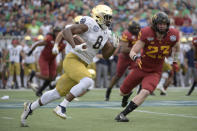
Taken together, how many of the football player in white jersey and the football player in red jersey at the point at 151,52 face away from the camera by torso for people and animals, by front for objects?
0

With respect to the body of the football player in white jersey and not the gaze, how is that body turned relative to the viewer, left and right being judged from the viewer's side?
facing the viewer and to the right of the viewer

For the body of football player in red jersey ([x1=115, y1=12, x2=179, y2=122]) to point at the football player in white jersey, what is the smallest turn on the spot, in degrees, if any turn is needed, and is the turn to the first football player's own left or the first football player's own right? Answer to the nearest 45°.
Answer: approximately 45° to the first football player's own right

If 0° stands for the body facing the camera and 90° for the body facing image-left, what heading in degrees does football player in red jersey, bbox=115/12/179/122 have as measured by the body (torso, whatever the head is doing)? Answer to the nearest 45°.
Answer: approximately 0°

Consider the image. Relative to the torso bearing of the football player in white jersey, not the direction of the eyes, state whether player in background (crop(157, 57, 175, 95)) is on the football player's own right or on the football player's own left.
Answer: on the football player's own left

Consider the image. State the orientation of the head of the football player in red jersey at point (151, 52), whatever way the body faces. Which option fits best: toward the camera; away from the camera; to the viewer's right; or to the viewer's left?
toward the camera

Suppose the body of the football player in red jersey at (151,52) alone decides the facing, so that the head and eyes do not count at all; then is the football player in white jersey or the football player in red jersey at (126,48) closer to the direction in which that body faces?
the football player in white jersey

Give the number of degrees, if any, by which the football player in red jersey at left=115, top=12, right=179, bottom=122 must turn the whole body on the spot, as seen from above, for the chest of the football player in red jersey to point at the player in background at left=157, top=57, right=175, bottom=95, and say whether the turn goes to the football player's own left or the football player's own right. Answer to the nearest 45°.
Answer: approximately 180°

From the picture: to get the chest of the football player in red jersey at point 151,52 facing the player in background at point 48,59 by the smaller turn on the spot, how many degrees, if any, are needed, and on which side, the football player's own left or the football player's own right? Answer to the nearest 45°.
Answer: approximately 135° to the football player's own right

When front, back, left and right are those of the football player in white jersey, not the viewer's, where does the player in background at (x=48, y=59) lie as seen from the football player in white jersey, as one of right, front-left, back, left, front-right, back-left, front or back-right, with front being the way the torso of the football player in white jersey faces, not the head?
back-left
